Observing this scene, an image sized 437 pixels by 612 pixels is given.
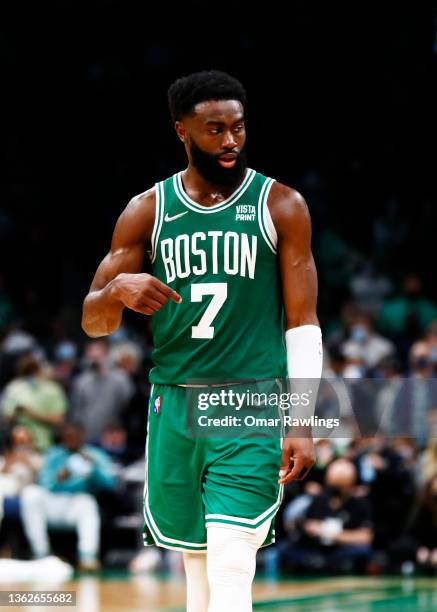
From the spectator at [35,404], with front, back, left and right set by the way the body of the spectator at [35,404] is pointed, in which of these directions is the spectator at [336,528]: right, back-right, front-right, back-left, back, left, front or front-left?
front-left

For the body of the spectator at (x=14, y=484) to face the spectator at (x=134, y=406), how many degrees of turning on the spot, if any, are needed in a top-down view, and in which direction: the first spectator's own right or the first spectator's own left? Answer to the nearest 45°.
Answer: approximately 135° to the first spectator's own left

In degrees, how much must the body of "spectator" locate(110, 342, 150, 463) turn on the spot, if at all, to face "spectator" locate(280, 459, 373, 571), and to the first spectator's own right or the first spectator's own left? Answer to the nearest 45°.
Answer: approximately 90° to the first spectator's own left

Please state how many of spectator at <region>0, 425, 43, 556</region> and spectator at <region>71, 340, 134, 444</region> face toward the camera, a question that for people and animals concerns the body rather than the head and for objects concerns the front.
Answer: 2

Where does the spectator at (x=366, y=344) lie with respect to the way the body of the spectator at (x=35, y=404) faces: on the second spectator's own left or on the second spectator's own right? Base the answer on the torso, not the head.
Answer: on the second spectator's own left

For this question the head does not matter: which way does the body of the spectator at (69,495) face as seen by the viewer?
toward the camera

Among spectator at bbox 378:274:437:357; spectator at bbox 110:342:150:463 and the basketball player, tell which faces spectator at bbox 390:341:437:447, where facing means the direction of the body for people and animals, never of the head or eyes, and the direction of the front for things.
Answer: spectator at bbox 378:274:437:357

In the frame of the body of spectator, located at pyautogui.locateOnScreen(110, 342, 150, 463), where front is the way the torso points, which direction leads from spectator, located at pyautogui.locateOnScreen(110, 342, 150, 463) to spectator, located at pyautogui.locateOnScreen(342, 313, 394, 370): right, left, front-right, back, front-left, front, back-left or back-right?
back-left

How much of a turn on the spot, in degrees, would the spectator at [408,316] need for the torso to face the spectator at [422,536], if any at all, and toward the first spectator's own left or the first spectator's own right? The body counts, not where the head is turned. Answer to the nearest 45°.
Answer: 0° — they already face them

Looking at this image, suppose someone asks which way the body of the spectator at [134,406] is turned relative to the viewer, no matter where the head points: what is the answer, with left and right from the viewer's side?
facing the viewer and to the left of the viewer

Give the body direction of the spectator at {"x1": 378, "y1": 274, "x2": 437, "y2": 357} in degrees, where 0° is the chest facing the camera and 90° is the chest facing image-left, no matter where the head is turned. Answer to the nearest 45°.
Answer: approximately 0°

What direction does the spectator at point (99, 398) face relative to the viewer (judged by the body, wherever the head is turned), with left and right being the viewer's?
facing the viewer

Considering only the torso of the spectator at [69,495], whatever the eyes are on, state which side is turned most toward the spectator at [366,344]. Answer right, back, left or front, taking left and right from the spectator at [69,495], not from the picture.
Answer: left

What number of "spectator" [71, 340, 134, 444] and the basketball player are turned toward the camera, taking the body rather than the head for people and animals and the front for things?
2
